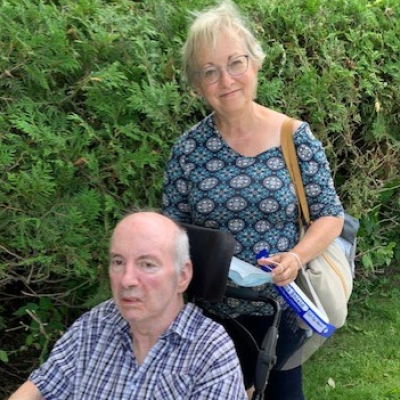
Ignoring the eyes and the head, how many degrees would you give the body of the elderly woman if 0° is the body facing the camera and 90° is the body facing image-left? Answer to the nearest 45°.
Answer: approximately 0°

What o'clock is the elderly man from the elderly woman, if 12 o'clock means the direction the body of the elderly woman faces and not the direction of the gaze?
The elderly man is roughly at 1 o'clock from the elderly woman.

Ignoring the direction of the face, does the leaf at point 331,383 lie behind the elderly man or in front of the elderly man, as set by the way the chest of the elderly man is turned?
behind

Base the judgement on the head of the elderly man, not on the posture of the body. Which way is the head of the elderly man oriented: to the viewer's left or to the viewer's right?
to the viewer's left

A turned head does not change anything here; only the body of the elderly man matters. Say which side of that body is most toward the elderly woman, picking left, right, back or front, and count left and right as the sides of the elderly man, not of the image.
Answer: back
